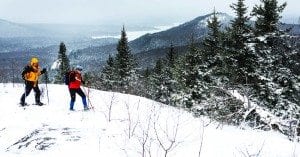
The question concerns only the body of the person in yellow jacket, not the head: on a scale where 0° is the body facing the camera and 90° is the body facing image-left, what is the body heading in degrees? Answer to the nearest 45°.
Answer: approximately 315°

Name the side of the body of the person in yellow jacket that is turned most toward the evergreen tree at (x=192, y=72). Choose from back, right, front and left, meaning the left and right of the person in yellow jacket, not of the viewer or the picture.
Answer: left

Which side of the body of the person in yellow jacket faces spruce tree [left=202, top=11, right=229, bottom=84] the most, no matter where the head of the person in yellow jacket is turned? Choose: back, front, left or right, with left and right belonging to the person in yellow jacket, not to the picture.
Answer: left

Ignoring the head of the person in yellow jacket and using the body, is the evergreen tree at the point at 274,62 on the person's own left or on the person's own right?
on the person's own left

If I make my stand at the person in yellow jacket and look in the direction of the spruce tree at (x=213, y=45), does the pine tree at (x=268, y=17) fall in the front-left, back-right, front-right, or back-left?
front-right
